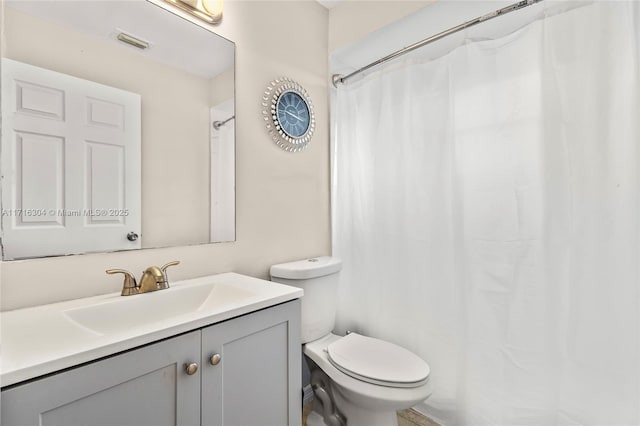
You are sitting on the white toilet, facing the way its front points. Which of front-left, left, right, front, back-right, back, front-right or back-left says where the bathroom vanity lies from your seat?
right

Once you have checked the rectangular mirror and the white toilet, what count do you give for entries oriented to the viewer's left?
0

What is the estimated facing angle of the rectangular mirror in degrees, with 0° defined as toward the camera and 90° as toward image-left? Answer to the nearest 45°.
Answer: approximately 315°

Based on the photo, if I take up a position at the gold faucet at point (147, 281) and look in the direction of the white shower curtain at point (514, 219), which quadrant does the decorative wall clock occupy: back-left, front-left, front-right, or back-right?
front-left

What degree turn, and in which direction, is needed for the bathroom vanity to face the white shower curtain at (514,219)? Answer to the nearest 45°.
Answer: approximately 45° to its left

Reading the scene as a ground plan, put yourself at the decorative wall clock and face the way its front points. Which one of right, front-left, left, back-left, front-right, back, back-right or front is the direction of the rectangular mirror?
right

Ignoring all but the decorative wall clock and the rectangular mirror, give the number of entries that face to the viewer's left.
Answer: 0

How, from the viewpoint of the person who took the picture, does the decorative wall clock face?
facing the viewer and to the right of the viewer

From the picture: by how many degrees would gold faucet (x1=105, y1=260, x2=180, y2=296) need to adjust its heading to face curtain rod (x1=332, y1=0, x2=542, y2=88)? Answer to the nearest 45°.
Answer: approximately 45° to its left
